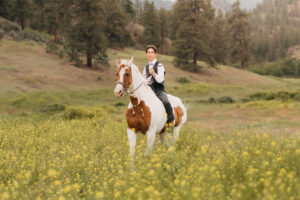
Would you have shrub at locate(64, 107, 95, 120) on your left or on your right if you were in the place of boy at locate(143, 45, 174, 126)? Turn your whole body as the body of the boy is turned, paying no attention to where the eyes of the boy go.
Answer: on your right

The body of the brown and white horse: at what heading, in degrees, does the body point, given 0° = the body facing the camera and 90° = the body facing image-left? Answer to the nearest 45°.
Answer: approximately 45°

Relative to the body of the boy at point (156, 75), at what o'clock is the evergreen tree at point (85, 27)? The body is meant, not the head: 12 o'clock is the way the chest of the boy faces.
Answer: The evergreen tree is roughly at 4 o'clock from the boy.

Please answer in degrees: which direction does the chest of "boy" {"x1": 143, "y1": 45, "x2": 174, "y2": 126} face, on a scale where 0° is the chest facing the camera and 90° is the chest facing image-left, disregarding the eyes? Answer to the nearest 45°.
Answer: approximately 45°
